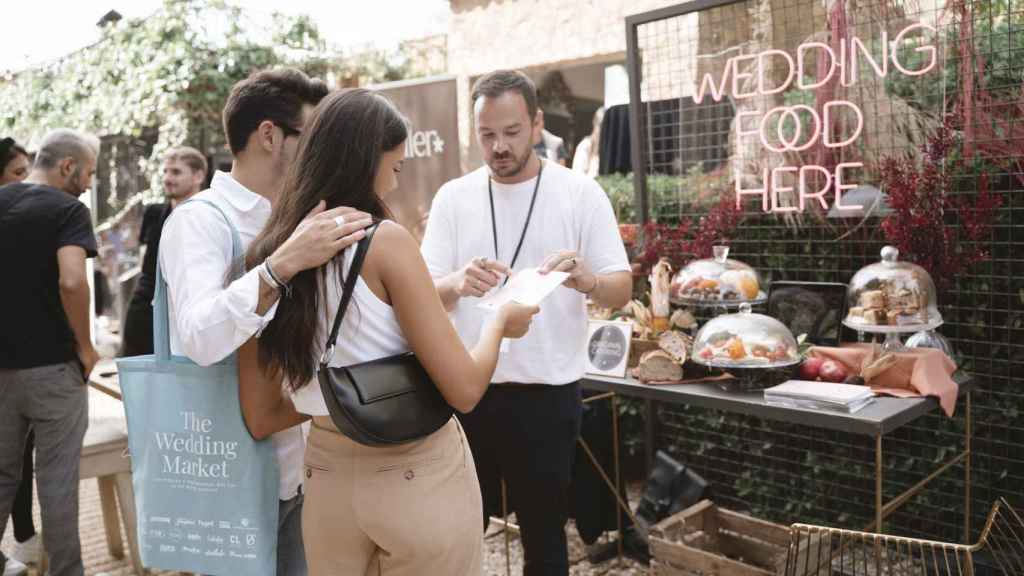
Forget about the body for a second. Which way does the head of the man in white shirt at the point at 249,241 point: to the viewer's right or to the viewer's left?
to the viewer's right

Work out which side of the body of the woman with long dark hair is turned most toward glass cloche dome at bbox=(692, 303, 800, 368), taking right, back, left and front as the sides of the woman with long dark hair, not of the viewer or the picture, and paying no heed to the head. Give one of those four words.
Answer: front

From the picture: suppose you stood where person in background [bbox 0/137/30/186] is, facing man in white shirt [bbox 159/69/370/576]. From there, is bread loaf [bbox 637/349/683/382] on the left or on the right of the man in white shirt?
left

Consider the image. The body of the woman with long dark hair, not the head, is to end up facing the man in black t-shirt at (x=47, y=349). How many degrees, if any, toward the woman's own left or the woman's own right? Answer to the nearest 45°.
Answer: approximately 90° to the woman's own left

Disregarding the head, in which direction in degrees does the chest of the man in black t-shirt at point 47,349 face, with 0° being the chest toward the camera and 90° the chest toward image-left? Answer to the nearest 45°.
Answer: approximately 225°

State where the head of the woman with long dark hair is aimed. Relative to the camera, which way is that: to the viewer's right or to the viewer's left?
to the viewer's right

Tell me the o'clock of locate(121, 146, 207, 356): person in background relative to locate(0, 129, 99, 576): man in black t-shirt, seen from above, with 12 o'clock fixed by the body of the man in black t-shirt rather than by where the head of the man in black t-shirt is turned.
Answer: The person in background is roughly at 11 o'clock from the man in black t-shirt.

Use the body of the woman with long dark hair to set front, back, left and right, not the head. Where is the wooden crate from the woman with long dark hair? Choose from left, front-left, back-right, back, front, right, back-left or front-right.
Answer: front

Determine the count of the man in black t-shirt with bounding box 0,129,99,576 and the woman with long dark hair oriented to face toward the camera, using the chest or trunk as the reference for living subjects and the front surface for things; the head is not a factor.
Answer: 0

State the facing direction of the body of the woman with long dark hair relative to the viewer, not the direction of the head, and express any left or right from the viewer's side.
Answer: facing away from the viewer and to the right of the viewer

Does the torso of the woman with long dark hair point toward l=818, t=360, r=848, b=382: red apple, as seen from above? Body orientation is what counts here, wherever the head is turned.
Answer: yes

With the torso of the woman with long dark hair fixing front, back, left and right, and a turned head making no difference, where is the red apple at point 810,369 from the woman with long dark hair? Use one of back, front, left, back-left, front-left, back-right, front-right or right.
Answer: front
